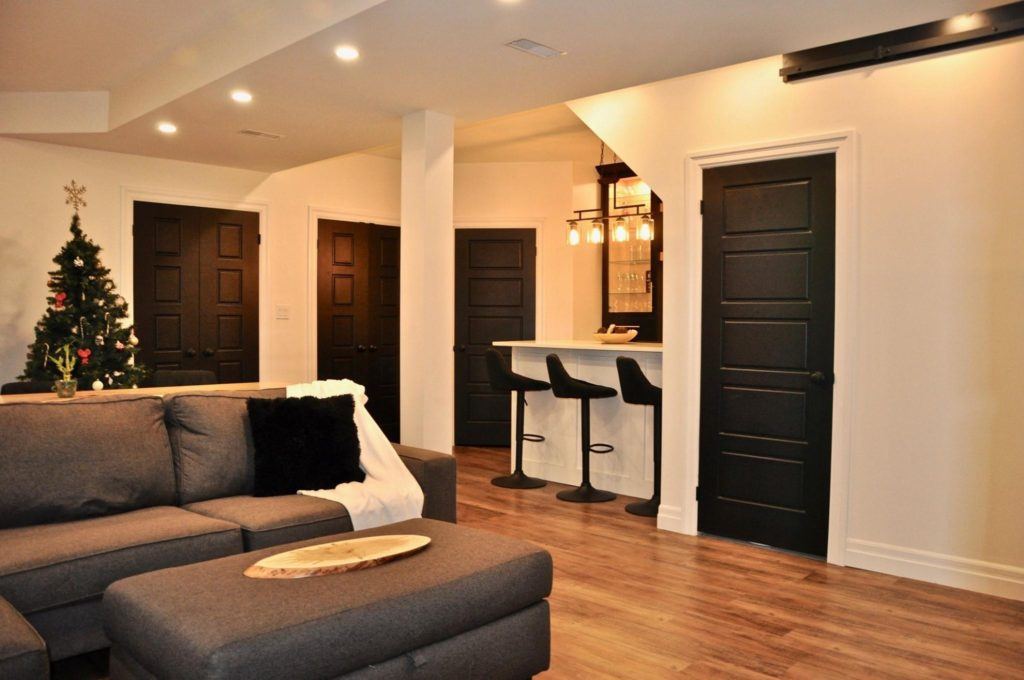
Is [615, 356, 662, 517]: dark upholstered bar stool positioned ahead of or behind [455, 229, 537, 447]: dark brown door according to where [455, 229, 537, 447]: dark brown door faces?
ahead

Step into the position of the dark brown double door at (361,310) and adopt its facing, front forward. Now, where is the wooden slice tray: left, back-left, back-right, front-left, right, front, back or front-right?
front-right

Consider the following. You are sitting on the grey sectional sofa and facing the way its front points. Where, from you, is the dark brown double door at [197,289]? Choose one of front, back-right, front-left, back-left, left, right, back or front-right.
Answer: back-left

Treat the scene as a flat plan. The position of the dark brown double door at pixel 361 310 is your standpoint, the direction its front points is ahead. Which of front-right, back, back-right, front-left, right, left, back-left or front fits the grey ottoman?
front-right

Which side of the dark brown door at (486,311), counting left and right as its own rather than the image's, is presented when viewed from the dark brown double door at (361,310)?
right

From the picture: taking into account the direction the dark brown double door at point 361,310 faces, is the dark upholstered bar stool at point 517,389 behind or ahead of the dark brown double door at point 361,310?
ahead

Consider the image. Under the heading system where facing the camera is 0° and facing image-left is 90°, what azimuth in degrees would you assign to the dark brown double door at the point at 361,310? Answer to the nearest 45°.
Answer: approximately 315°

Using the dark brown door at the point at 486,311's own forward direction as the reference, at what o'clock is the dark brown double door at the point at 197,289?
The dark brown double door is roughly at 2 o'clock from the dark brown door.

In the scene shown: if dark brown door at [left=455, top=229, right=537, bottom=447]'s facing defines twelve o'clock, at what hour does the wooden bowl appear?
The wooden bowl is roughly at 11 o'clock from the dark brown door.

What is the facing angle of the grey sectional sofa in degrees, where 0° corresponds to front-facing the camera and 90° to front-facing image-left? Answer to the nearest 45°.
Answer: approximately 315°

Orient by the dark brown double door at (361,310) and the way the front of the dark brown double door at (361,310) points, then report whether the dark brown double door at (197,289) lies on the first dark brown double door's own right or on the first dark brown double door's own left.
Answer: on the first dark brown double door's own right
